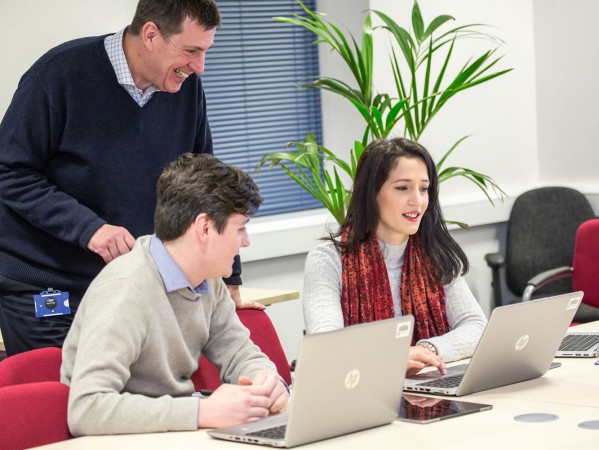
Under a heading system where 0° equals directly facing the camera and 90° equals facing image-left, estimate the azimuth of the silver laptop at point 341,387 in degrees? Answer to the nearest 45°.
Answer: approximately 135°

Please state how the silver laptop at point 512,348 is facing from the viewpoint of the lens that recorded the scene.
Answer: facing away from the viewer and to the left of the viewer

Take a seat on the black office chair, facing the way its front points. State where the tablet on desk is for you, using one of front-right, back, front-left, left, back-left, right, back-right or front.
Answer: front-left

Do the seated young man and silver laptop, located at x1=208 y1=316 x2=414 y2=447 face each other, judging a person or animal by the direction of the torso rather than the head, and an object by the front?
yes

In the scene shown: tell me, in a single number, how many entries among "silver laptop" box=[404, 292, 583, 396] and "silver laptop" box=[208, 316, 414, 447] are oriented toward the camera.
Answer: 0

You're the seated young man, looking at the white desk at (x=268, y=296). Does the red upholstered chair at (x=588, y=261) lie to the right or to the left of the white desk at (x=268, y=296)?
right

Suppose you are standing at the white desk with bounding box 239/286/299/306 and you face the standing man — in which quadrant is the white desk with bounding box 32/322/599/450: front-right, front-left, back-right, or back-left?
front-left

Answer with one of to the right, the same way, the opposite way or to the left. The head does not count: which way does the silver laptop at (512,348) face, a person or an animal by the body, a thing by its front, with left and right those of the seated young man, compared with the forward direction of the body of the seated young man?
the opposite way

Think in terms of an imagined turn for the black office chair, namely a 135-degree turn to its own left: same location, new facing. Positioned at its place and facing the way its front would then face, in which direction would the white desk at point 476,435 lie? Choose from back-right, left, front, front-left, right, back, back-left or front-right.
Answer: right

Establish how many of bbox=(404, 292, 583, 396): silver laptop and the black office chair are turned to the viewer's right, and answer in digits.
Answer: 0

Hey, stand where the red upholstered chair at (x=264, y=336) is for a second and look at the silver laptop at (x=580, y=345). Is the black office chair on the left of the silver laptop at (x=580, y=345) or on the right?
left

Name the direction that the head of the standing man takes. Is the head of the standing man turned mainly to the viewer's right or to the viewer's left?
to the viewer's right

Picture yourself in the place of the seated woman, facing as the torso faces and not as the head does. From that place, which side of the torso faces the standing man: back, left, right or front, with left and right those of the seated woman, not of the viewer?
right

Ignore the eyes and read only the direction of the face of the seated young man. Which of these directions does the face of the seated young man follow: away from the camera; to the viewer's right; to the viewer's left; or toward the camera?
to the viewer's right

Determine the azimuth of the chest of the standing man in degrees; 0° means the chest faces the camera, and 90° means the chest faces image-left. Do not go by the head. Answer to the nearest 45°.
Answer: approximately 315°

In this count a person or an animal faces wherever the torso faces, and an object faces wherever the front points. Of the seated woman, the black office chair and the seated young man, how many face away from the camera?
0

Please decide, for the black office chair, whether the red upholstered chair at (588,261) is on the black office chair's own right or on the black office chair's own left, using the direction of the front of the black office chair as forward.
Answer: on the black office chair's own left

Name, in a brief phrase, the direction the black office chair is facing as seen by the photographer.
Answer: facing the viewer and to the left of the viewer

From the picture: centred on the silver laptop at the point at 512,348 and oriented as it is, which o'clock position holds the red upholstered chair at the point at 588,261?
The red upholstered chair is roughly at 2 o'clock from the silver laptop.
